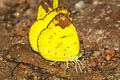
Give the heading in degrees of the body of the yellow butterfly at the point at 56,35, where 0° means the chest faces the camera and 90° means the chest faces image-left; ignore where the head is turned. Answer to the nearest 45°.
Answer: approximately 270°
